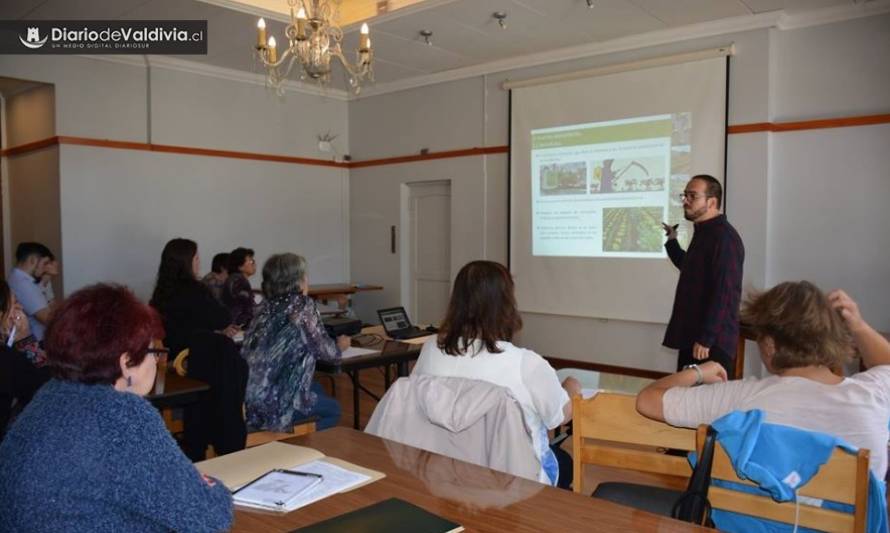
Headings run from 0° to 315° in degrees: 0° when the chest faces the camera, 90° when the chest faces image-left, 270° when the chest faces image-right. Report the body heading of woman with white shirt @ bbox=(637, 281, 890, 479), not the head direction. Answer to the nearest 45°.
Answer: approximately 180°

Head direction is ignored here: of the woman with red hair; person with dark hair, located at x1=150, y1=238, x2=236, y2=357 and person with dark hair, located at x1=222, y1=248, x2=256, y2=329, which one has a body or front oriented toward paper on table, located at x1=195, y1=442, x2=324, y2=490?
the woman with red hair

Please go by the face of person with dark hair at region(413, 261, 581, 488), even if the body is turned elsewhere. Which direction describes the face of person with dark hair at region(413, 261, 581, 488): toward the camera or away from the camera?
away from the camera

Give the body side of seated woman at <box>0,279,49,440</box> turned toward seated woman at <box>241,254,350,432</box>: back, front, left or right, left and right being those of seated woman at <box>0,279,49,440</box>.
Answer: front

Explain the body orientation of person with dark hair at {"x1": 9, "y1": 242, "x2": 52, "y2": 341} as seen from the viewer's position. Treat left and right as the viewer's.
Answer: facing to the right of the viewer

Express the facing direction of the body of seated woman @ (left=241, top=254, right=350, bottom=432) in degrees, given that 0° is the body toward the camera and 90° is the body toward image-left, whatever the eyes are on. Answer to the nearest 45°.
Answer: approximately 225°

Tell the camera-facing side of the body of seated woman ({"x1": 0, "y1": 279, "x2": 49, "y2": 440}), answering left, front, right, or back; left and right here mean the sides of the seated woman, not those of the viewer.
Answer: right

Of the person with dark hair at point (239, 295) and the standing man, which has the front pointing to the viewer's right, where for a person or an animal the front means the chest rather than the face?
the person with dark hair

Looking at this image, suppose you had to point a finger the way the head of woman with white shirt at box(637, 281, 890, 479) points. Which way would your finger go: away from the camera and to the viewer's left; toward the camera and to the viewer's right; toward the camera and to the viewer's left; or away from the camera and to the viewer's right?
away from the camera and to the viewer's left

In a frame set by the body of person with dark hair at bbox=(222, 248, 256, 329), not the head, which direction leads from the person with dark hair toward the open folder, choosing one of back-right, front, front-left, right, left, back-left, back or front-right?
right

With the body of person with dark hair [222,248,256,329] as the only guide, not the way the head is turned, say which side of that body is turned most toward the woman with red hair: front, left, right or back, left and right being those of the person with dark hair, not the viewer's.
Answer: right

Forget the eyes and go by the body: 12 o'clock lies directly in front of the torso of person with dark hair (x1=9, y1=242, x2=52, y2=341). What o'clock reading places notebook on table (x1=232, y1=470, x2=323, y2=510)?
The notebook on table is roughly at 3 o'clock from the person with dark hair.

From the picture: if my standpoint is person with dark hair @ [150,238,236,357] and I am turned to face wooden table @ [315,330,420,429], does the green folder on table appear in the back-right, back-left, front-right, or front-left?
front-right

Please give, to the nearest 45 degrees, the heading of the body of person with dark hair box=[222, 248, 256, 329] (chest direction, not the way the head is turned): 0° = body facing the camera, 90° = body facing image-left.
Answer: approximately 270°

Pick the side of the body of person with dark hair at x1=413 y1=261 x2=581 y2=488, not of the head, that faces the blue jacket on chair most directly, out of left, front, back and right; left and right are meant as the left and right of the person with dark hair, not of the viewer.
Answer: right

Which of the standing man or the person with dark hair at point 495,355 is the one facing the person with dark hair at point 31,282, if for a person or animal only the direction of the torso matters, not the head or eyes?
the standing man
